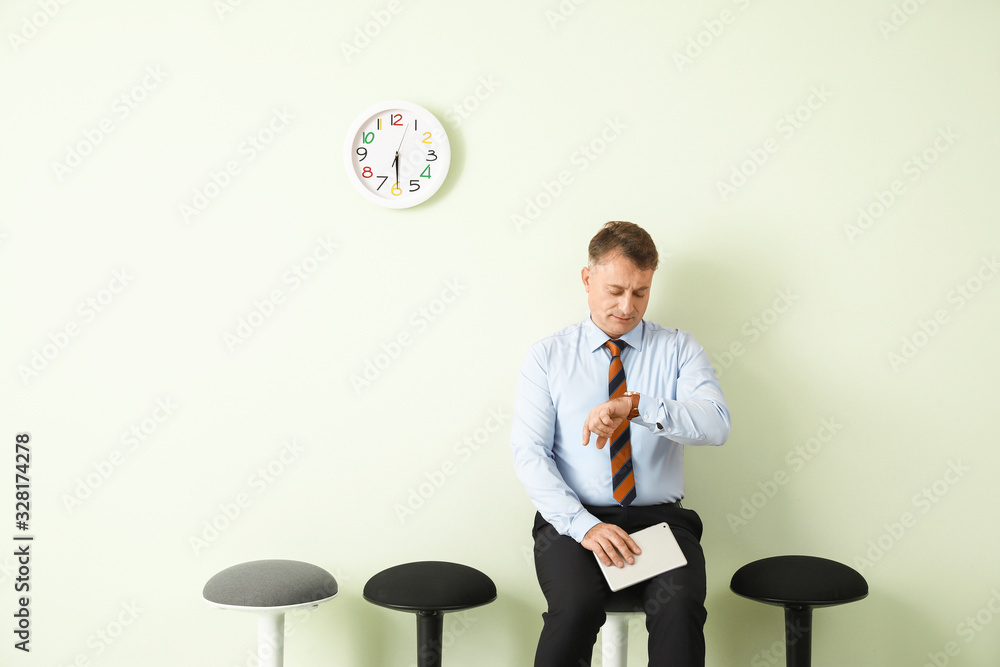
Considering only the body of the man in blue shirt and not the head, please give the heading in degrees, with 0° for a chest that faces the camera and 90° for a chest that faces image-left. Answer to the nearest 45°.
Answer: approximately 0°

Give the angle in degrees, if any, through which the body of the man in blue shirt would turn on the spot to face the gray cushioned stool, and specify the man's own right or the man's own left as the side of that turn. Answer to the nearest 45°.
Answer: approximately 90° to the man's own right
